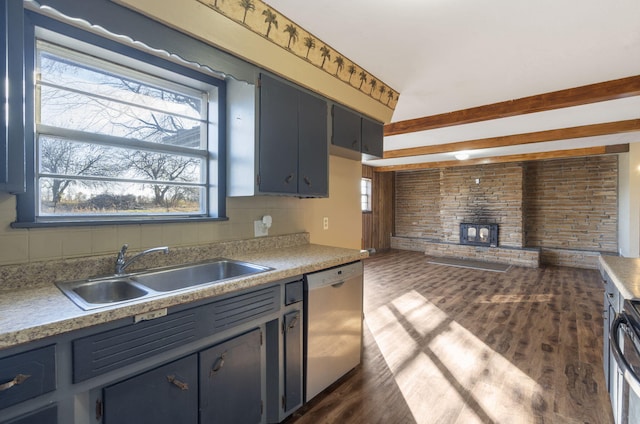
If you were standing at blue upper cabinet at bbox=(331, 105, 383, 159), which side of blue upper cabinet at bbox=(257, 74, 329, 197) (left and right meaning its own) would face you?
left

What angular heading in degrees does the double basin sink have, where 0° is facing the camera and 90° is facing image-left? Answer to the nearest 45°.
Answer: approximately 315°

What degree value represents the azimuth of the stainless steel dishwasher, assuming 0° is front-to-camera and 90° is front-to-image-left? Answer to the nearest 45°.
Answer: approximately 315°

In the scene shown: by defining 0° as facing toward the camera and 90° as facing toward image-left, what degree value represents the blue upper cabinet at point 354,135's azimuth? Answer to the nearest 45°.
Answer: approximately 315°

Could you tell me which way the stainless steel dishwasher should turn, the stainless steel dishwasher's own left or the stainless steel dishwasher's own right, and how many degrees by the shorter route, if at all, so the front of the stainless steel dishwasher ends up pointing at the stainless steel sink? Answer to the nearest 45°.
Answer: approximately 135° to the stainless steel dishwasher's own right

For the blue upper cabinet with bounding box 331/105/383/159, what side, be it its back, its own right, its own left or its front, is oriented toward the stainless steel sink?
right
